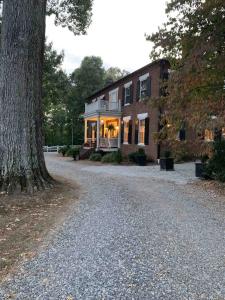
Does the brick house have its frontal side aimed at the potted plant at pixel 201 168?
no

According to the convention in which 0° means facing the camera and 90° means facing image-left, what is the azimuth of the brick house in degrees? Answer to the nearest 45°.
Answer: approximately 45°

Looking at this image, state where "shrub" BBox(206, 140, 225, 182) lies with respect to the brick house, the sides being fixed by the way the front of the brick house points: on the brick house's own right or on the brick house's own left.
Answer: on the brick house's own left

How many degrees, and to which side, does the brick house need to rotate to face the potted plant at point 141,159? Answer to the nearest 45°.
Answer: approximately 45° to its left

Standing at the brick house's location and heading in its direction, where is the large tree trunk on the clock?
The large tree trunk is roughly at 11 o'clock from the brick house.

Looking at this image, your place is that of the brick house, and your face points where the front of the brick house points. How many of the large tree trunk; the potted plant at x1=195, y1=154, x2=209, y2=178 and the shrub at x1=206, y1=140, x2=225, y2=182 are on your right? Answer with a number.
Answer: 0
